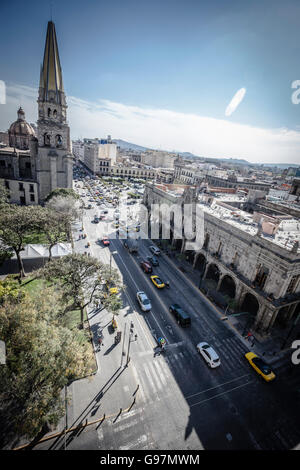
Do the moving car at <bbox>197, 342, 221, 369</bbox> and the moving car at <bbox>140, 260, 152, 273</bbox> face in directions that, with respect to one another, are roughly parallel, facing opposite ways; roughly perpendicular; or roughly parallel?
roughly parallel

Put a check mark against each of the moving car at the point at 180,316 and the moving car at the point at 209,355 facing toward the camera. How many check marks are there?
0

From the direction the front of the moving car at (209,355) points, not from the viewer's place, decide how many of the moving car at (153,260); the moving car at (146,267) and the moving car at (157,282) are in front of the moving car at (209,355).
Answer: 3

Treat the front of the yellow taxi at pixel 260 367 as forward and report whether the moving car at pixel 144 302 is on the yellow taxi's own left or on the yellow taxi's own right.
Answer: on the yellow taxi's own left

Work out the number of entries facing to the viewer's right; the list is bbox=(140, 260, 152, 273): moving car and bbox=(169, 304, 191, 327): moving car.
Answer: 0

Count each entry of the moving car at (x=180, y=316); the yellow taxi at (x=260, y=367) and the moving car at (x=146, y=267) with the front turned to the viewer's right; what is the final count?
0

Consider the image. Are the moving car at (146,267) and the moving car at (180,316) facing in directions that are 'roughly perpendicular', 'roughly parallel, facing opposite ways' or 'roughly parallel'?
roughly parallel

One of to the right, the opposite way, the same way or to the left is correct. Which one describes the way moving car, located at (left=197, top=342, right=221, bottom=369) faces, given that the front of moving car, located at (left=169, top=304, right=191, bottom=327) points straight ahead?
the same way

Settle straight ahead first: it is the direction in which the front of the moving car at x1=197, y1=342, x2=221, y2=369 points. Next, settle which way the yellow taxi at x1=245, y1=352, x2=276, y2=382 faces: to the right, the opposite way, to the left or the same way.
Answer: the same way

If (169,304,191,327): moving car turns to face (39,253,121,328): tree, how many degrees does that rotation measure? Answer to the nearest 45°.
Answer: approximately 90° to its left

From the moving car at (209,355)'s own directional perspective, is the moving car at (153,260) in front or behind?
in front

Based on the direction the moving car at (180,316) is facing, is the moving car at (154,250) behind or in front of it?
in front
